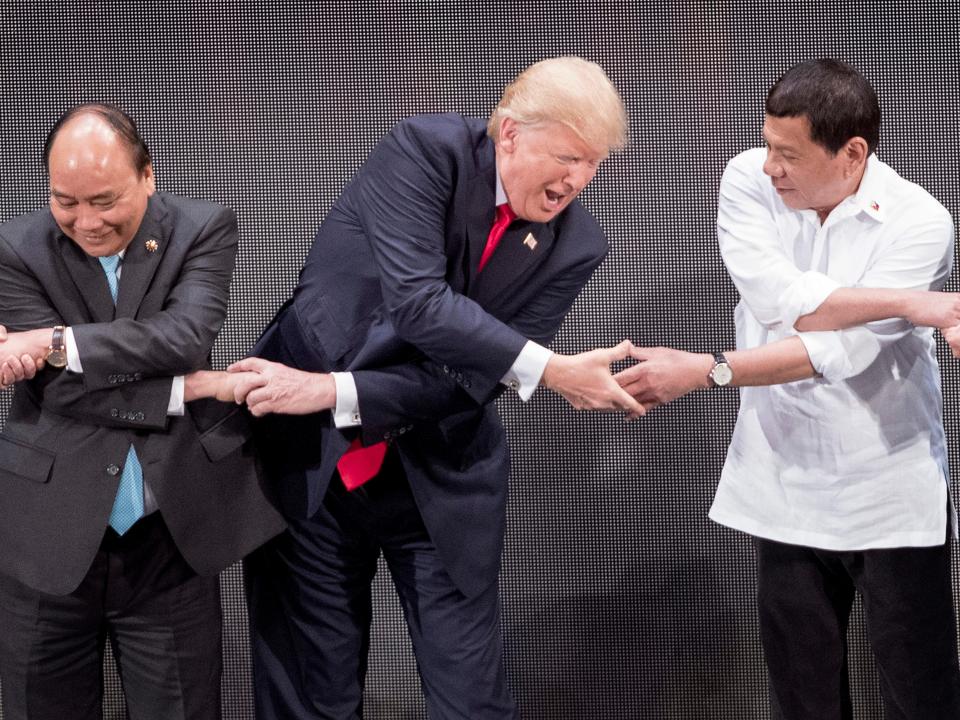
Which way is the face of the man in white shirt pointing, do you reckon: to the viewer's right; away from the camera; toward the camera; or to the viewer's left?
to the viewer's left

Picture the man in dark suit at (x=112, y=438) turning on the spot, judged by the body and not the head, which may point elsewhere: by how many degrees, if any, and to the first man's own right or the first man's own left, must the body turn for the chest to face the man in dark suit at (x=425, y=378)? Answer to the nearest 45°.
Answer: approximately 90° to the first man's own left

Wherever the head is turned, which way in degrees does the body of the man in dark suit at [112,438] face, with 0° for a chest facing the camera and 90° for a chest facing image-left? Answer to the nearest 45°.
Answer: approximately 0°

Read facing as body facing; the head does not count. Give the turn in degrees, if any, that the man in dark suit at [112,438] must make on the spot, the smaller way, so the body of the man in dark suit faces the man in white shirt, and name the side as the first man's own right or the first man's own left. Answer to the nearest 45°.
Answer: approximately 90° to the first man's own left
